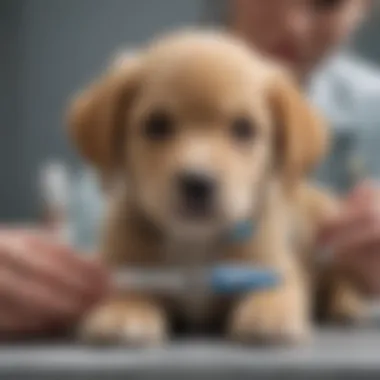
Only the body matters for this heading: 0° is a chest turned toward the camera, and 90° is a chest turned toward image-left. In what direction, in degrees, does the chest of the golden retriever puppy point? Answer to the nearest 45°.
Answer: approximately 0°

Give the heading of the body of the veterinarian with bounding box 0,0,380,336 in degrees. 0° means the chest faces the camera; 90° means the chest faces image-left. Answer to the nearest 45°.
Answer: approximately 45°
